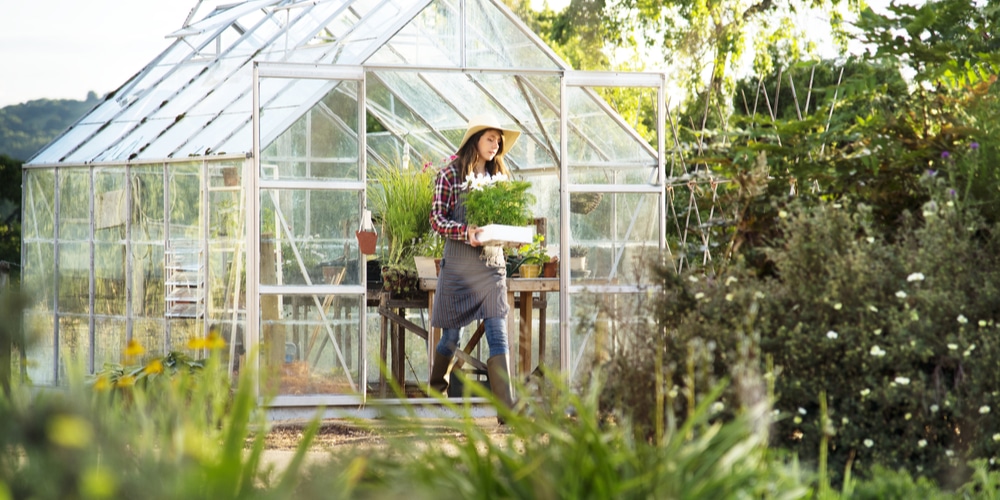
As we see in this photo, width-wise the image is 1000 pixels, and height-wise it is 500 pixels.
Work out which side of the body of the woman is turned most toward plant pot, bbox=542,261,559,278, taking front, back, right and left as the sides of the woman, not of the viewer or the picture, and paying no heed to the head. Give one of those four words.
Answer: left

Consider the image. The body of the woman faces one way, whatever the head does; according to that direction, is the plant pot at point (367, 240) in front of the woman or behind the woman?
behind

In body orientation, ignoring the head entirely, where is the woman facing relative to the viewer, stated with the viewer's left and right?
facing the viewer and to the right of the viewer

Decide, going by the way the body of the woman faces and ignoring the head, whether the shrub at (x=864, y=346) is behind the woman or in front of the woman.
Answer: in front

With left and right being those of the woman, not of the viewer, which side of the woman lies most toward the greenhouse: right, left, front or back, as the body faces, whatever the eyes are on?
back
